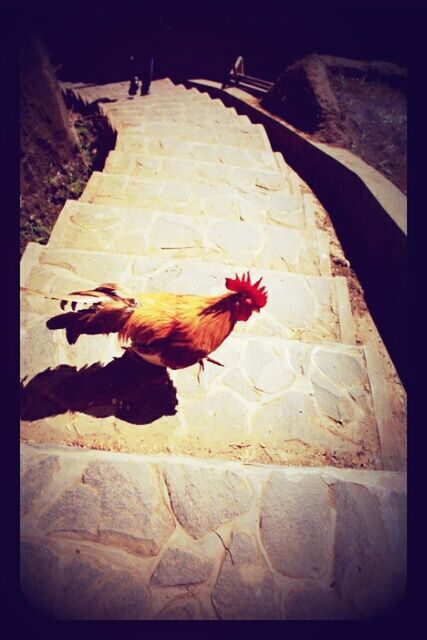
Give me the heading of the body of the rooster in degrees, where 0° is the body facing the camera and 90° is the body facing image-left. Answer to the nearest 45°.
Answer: approximately 270°
